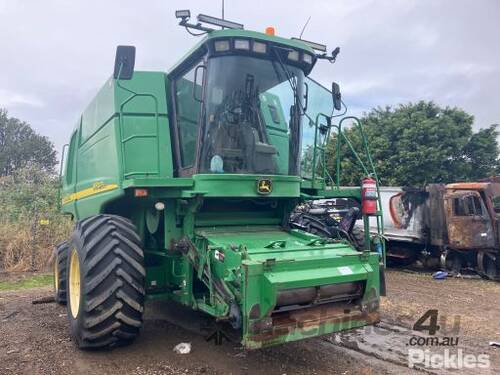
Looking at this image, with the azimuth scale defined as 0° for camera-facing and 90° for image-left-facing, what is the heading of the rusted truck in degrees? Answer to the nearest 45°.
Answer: approximately 315°

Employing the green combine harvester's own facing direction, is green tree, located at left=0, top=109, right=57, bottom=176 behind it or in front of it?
behind

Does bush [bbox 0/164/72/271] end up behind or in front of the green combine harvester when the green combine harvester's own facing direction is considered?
behind

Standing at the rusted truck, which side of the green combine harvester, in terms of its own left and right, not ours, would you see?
left

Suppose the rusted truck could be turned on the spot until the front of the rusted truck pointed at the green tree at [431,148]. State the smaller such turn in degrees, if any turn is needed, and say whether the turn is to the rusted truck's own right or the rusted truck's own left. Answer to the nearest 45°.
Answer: approximately 135° to the rusted truck's own left

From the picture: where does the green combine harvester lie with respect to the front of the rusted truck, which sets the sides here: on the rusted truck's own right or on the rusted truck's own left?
on the rusted truck's own right

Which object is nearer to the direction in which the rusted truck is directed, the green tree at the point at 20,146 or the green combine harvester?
the green combine harvester

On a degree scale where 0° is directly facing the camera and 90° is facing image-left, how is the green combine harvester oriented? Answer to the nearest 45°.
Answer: approximately 315°

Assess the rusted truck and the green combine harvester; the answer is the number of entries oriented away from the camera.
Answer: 0

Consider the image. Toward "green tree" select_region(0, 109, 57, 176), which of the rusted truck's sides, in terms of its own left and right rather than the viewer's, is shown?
back
